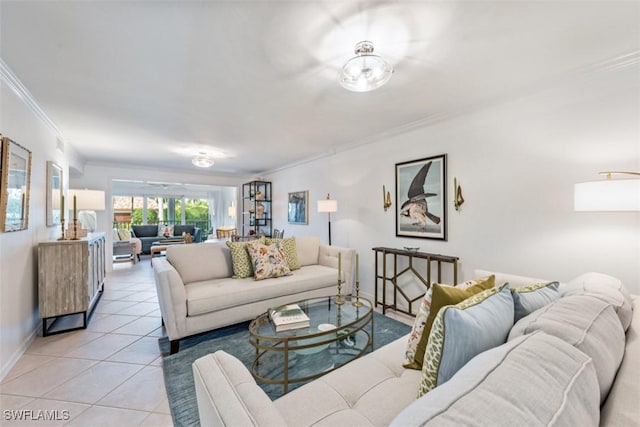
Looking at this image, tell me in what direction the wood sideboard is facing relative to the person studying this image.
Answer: facing to the right of the viewer

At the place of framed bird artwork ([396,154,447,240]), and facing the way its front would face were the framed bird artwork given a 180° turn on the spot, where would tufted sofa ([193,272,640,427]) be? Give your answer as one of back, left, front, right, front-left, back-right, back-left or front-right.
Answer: back-right

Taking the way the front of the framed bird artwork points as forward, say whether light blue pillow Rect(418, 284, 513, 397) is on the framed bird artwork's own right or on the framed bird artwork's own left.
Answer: on the framed bird artwork's own left

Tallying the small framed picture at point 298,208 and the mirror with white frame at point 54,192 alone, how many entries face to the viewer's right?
1

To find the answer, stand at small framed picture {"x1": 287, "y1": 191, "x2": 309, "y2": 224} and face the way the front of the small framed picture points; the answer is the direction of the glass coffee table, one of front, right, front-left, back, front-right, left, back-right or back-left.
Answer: front-left

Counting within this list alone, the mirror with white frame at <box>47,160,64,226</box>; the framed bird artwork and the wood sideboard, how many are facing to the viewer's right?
2

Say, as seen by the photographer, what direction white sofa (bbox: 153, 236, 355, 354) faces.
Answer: facing the viewer and to the right of the viewer

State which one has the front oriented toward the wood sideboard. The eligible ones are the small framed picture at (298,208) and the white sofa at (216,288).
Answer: the small framed picture

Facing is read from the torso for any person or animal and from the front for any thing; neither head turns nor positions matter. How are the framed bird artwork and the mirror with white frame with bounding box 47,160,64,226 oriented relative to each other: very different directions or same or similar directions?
very different directions

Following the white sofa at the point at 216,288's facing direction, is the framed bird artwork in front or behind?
in front

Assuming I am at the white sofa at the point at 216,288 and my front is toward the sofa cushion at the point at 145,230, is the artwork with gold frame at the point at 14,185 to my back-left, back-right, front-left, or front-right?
front-left

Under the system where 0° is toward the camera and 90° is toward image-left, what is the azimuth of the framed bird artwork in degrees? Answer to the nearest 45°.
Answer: approximately 45°

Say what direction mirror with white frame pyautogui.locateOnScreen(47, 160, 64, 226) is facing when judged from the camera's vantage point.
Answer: facing to the right of the viewer

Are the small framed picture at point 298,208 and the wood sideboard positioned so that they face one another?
yes

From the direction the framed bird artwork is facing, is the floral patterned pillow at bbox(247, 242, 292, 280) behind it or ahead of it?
ahead

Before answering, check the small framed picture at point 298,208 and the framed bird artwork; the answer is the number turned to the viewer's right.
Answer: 0

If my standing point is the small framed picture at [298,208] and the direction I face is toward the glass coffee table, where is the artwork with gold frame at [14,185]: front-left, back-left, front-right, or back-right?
front-right

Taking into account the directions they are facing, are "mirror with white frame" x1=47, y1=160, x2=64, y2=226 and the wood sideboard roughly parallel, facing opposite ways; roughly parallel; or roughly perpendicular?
roughly parallel
